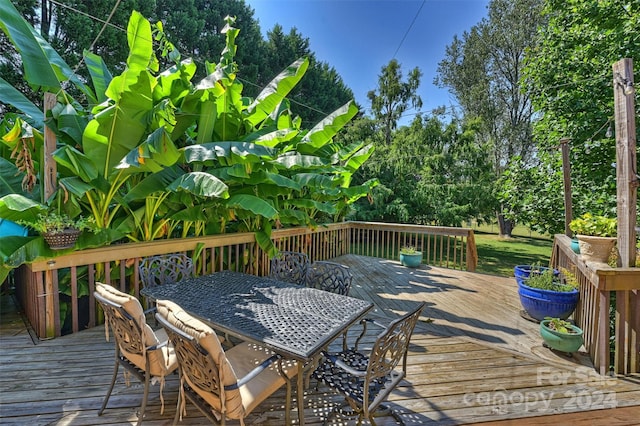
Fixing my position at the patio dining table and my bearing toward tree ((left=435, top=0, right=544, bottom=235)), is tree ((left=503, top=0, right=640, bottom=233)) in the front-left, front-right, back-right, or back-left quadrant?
front-right

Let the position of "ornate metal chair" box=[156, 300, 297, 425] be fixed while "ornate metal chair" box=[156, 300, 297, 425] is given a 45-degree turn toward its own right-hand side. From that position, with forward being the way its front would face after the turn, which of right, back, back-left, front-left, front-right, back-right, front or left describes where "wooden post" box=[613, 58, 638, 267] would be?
front

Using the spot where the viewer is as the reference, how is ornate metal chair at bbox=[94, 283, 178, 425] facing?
facing away from the viewer and to the right of the viewer

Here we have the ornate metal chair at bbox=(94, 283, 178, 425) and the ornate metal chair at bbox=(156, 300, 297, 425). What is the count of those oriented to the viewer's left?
0

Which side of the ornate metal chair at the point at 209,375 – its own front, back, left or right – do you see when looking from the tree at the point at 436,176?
front

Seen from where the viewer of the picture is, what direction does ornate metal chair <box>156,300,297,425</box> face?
facing away from the viewer and to the right of the viewer

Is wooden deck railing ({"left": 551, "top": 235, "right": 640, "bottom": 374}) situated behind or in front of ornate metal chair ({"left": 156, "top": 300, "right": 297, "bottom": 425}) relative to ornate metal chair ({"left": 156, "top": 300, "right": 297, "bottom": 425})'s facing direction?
in front

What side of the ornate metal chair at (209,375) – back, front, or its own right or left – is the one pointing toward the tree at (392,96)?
front

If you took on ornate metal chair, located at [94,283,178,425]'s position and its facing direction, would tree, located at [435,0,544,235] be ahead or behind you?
ahead

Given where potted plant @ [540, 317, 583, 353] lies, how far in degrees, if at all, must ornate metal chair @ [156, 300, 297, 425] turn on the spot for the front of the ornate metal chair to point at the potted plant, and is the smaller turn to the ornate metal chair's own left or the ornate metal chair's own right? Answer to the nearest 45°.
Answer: approximately 45° to the ornate metal chair's own right

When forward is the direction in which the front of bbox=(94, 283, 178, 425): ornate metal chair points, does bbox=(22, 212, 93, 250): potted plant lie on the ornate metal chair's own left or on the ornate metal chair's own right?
on the ornate metal chair's own left

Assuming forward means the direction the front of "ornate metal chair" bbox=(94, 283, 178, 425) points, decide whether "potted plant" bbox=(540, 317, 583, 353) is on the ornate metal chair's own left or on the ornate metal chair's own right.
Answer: on the ornate metal chair's own right
